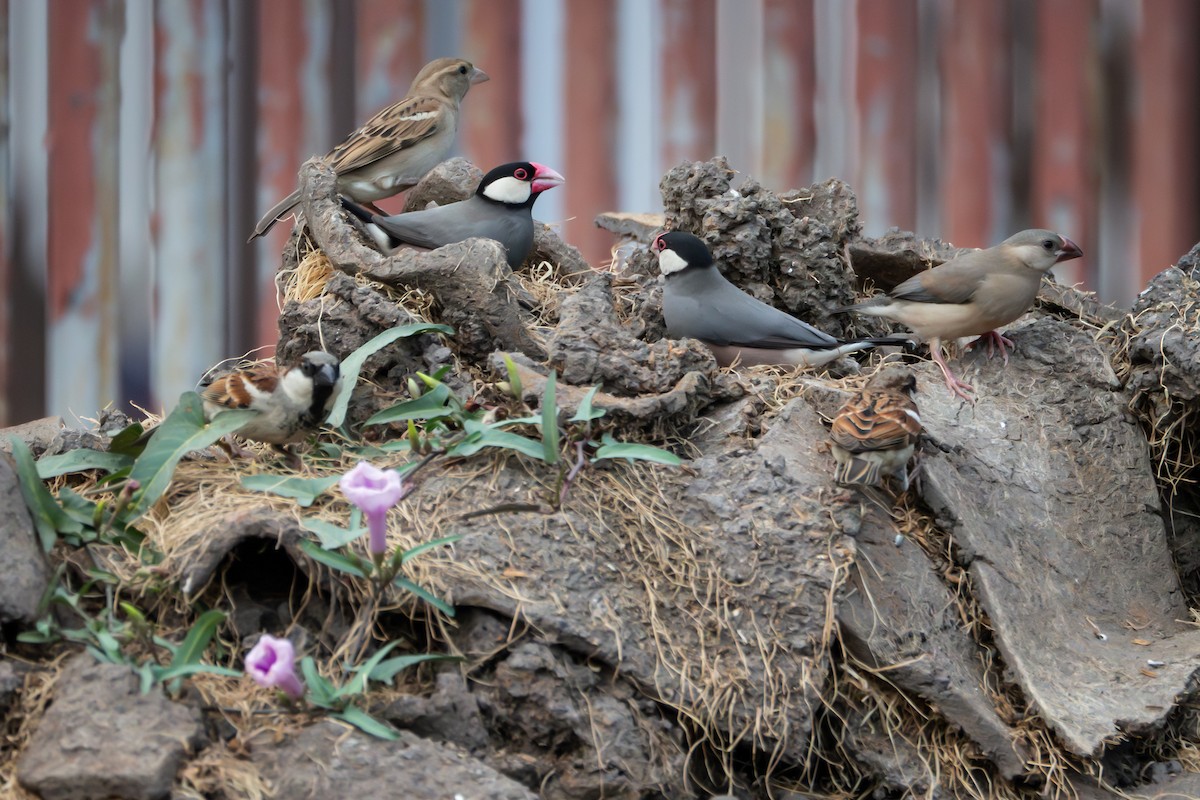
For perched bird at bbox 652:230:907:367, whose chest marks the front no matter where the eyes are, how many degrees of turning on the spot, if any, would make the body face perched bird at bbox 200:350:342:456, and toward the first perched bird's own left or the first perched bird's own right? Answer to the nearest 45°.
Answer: approximately 45° to the first perched bird's own left

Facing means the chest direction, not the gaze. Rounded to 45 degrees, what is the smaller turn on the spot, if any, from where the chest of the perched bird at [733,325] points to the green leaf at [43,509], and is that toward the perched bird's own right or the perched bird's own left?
approximately 45° to the perched bird's own left

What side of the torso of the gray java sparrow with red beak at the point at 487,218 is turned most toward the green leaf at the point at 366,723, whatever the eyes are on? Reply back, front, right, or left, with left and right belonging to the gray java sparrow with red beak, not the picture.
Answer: right

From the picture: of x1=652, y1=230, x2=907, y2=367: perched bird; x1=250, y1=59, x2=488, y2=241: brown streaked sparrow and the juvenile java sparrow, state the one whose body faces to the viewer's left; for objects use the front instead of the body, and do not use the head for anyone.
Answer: the perched bird

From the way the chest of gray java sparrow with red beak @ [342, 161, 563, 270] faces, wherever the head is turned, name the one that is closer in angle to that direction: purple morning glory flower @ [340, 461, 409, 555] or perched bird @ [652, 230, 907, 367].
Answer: the perched bird

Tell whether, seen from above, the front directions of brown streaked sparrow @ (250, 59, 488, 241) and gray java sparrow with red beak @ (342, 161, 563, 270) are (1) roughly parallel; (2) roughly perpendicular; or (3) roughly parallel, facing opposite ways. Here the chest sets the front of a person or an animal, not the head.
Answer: roughly parallel

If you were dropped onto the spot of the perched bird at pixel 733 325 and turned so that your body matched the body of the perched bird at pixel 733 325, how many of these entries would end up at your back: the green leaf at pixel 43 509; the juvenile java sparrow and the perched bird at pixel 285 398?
1

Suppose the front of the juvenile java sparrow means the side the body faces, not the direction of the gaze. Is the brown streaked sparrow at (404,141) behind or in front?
behind

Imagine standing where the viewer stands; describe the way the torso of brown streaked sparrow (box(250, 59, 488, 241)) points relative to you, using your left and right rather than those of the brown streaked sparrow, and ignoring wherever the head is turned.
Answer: facing to the right of the viewer

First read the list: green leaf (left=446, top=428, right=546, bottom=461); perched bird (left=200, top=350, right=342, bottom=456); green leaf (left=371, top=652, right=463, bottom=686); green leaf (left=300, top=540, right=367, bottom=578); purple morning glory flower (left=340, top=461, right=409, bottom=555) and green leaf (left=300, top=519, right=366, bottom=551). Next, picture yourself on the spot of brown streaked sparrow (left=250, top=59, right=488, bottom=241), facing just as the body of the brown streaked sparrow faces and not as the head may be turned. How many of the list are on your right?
6

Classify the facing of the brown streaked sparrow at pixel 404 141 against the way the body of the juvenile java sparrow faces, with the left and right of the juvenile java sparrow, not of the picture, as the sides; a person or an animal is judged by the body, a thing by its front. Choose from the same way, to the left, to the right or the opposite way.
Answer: the same way

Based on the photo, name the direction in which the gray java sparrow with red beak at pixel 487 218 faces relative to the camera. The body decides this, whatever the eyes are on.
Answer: to the viewer's right

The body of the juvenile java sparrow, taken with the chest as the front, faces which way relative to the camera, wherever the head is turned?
to the viewer's right

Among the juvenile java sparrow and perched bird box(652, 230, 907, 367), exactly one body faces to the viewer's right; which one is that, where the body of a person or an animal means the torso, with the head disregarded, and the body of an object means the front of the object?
the juvenile java sparrow

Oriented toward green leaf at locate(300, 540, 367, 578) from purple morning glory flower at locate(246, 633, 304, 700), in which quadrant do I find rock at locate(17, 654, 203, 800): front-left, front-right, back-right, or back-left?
back-left

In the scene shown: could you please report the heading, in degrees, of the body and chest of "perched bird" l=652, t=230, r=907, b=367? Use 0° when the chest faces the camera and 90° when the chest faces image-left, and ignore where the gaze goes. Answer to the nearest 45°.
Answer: approximately 90°

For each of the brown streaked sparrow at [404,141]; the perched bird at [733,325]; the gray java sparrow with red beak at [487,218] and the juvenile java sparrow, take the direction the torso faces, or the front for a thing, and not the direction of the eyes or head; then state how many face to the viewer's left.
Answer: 1
